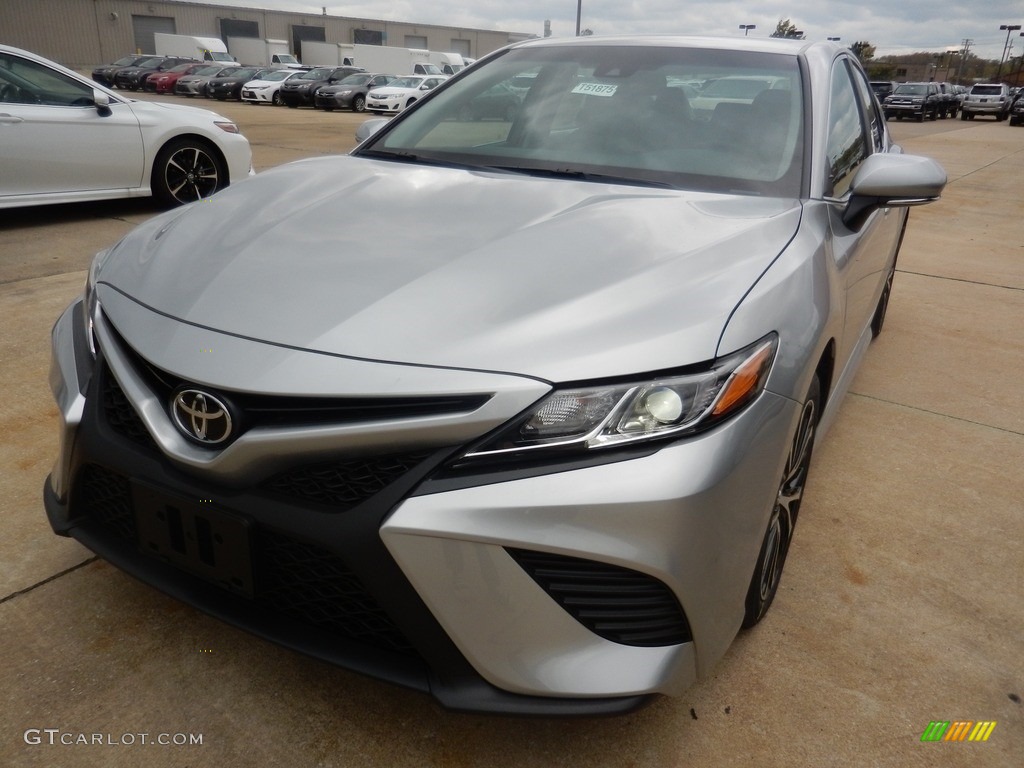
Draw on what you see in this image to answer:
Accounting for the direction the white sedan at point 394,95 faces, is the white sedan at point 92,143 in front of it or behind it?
in front

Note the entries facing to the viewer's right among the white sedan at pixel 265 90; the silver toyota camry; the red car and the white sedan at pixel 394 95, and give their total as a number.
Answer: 0

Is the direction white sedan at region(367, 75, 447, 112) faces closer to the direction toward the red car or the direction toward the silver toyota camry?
the silver toyota camry

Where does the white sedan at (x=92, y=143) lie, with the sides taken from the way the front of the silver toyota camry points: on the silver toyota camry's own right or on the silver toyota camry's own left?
on the silver toyota camry's own right

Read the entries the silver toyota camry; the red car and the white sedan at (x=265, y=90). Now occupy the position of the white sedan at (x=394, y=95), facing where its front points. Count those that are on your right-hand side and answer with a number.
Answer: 2

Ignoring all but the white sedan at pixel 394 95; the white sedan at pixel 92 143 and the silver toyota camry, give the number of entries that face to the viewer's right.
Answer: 1

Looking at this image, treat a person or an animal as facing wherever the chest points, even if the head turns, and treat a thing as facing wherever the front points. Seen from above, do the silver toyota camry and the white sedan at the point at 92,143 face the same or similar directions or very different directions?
very different directions

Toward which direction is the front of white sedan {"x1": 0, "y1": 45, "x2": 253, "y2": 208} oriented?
to the viewer's right

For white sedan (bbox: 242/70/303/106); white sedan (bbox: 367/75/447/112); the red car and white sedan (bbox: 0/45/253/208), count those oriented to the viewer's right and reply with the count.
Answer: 1

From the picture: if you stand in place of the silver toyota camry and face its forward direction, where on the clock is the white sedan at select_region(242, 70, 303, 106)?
The white sedan is roughly at 4 o'clock from the silver toyota camry.

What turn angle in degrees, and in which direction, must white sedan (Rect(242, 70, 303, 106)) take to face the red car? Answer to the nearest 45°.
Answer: approximately 90° to its right

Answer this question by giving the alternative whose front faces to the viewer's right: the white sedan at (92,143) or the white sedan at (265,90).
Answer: the white sedan at (92,143)
